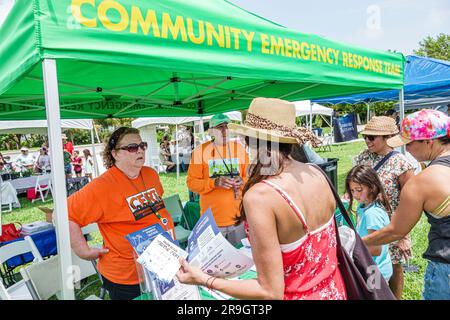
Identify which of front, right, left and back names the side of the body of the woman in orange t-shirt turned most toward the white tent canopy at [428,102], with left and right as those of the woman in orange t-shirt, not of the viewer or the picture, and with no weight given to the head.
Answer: left

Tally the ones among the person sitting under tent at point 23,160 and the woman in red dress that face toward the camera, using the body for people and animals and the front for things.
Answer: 1

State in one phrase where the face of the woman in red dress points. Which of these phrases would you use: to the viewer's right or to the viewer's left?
to the viewer's left

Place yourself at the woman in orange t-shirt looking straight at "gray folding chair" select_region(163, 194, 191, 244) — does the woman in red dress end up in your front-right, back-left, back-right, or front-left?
back-right

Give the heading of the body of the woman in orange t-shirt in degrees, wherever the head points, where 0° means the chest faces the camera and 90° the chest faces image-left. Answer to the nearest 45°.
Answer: approximately 315°

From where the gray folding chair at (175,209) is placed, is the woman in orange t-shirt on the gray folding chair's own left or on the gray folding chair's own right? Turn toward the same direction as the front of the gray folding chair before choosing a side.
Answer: on the gray folding chair's own right

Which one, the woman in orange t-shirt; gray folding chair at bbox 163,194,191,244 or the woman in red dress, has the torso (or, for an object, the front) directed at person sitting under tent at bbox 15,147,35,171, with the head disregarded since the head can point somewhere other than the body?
the woman in red dress

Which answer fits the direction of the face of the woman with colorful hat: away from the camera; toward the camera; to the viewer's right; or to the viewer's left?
to the viewer's left

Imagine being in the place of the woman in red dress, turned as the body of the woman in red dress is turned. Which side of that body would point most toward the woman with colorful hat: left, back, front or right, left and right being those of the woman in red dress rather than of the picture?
right
